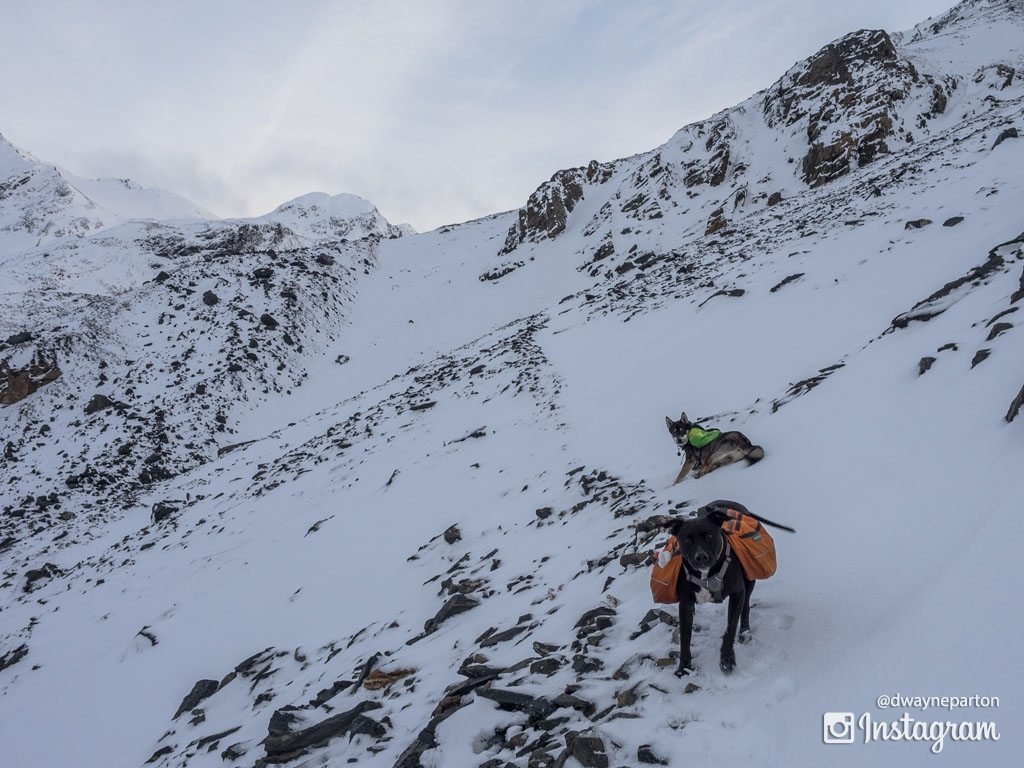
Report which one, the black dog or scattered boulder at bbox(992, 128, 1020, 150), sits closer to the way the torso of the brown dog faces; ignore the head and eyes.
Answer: the black dog

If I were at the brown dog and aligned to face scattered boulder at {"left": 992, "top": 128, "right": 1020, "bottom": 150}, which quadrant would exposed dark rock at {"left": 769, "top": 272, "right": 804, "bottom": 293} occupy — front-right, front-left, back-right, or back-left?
front-left

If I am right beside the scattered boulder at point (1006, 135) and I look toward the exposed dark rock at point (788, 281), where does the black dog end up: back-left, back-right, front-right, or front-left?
front-left

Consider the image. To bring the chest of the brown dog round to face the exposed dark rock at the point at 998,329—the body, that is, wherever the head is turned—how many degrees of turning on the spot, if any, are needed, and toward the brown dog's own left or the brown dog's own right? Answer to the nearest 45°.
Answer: approximately 135° to the brown dog's own right

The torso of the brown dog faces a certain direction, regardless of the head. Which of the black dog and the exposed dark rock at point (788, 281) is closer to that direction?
the black dog

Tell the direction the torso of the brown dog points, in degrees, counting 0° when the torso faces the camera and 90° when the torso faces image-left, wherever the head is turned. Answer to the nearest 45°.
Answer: approximately 45°

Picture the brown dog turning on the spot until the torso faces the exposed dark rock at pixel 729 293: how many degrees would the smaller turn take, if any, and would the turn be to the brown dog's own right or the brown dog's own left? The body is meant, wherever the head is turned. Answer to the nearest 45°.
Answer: approximately 135° to the brown dog's own right

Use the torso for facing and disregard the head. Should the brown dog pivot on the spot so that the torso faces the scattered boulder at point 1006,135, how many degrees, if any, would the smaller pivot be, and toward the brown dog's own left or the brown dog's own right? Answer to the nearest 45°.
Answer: approximately 180°

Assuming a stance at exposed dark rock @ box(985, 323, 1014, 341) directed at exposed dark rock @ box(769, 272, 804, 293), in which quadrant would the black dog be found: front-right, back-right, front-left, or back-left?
back-left

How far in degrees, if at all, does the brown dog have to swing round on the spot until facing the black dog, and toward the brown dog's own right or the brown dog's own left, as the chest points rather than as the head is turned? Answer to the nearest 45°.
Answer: approximately 45° to the brown dog's own left
